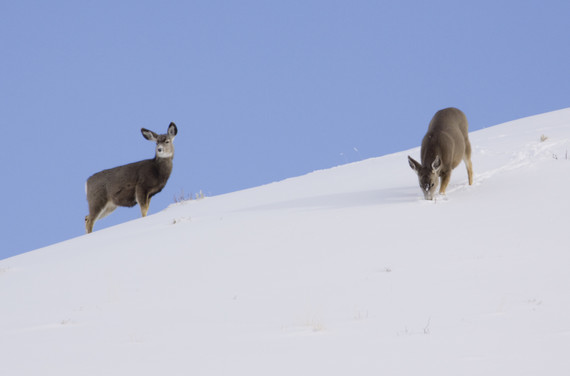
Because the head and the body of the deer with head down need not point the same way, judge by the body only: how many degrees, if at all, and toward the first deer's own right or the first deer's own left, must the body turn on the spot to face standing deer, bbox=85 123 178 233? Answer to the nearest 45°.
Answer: approximately 45° to the first deer's own right

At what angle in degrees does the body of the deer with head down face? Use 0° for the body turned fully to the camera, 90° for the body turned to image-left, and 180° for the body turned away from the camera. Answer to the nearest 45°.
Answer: approximately 45°

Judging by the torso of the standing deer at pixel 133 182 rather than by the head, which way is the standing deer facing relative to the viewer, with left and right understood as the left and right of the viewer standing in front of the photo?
facing to the right of the viewer

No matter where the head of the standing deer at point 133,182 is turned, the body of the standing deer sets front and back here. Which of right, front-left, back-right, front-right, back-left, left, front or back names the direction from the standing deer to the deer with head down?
front-right

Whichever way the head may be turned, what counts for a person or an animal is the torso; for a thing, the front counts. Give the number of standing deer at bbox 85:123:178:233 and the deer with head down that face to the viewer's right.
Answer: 1
